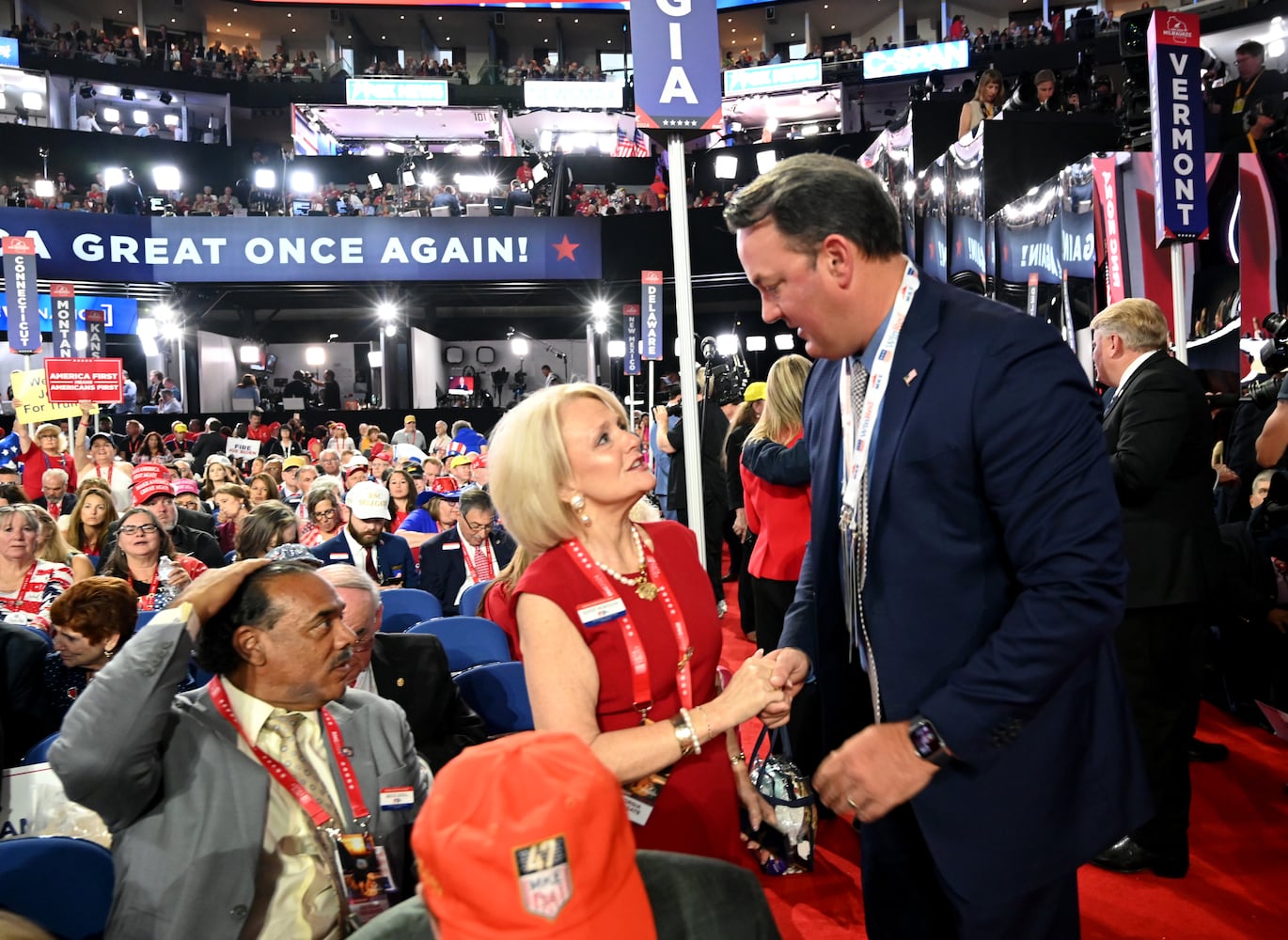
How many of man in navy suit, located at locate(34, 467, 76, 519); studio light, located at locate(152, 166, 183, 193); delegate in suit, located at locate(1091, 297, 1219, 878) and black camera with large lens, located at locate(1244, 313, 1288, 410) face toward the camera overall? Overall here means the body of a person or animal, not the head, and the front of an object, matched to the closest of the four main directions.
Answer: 2

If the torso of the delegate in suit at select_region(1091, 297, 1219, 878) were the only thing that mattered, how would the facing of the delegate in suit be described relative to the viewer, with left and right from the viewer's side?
facing to the left of the viewer

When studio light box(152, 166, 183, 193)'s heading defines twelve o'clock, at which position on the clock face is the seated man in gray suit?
The seated man in gray suit is roughly at 12 o'clock from the studio light.

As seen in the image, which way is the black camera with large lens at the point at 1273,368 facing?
to the viewer's left

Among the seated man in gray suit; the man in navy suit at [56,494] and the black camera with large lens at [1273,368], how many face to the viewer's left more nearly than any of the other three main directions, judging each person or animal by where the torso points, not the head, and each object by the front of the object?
1

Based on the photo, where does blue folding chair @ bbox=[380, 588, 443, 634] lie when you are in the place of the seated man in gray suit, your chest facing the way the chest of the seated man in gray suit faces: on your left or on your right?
on your left

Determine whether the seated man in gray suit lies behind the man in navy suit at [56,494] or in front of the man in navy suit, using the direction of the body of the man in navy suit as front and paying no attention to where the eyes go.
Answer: in front

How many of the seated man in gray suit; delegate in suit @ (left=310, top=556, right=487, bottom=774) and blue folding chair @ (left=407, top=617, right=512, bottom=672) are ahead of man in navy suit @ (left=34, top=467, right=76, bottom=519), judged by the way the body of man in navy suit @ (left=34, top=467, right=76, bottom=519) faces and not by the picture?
3
